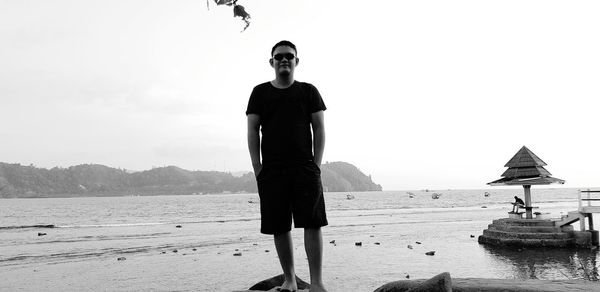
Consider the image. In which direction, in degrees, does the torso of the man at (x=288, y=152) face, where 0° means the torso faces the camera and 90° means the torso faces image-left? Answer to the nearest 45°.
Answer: approximately 0°

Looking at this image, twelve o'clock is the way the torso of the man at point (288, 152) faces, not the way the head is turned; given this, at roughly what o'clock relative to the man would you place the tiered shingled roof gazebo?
The tiered shingled roof gazebo is roughly at 7 o'clock from the man.
